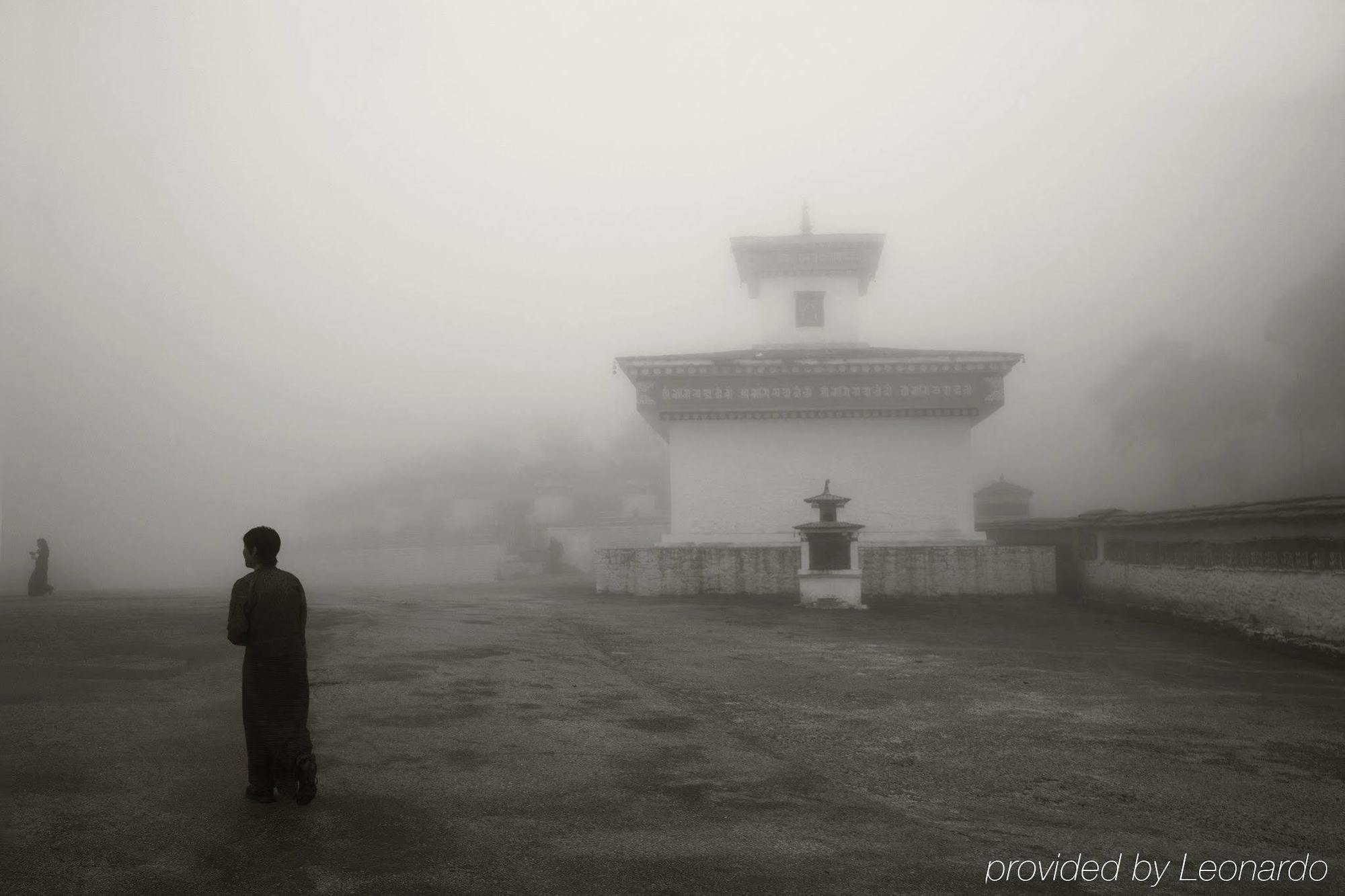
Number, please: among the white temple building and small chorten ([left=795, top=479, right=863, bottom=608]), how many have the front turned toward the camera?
2

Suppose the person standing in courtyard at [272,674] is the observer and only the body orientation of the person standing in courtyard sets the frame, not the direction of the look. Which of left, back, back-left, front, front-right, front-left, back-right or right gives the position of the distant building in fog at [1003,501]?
right

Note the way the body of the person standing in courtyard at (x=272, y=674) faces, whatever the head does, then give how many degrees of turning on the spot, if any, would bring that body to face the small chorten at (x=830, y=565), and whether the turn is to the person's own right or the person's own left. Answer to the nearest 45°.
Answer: approximately 90° to the person's own right

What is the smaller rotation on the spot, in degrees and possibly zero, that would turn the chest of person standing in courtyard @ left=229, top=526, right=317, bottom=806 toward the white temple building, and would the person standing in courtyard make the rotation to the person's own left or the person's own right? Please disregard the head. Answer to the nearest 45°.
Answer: approximately 90° to the person's own right

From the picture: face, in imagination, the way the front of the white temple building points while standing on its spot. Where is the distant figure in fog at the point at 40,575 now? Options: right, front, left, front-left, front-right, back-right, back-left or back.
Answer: right

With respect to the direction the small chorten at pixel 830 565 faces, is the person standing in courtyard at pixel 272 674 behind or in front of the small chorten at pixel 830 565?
in front

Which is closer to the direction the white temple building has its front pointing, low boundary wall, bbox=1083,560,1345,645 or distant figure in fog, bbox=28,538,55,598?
the low boundary wall

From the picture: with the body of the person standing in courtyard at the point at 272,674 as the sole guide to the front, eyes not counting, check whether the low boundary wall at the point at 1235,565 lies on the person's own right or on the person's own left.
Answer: on the person's own right

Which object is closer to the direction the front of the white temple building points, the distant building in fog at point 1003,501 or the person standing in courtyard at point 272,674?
the person standing in courtyard

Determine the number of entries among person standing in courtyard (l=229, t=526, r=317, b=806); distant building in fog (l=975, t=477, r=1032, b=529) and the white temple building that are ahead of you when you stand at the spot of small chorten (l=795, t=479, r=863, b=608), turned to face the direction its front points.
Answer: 1

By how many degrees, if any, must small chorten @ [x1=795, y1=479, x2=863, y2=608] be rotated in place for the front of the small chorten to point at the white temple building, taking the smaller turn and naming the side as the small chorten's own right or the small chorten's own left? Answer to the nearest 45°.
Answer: approximately 180°

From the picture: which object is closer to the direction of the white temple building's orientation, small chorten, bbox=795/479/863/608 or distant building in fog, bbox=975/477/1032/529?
the small chorten

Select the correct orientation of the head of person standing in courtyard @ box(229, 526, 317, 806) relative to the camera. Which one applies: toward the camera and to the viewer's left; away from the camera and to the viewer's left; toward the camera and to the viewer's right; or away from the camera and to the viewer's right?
away from the camera and to the viewer's left

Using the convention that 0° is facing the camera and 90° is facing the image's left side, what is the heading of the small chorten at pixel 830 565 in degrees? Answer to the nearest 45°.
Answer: approximately 0°

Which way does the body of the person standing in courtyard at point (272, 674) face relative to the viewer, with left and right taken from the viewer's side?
facing away from the viewer and to the left of the viewer
